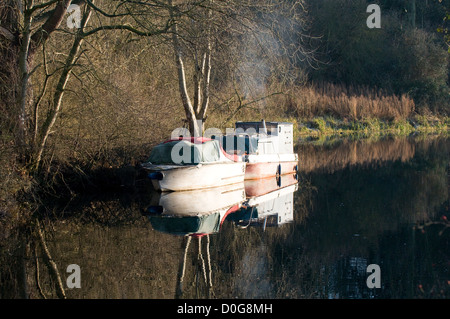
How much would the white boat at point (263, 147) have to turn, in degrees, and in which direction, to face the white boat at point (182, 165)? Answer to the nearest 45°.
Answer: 0° — it already faces it

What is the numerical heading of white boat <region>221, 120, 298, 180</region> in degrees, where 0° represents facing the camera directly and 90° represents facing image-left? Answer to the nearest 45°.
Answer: approximately 45°

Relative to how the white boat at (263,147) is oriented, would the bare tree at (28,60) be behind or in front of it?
in front
